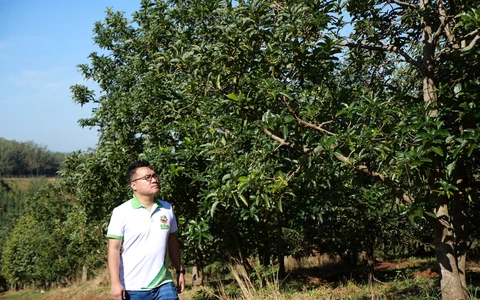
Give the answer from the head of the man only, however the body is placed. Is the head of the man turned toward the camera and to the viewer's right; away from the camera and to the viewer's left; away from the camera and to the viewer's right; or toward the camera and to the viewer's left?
toward the camera and to the viewer's right

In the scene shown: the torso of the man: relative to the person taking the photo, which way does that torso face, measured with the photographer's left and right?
facing the viewer and to the right of the viewer
